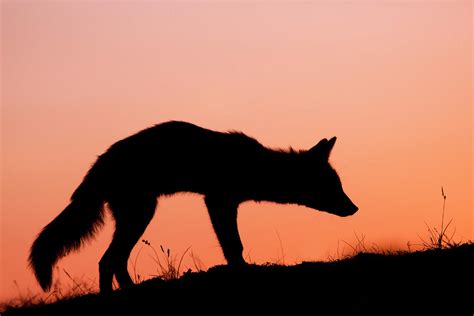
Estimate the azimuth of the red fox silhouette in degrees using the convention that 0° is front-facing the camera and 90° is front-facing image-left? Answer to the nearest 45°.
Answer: approximately 270°
